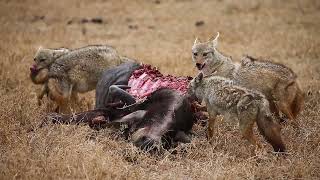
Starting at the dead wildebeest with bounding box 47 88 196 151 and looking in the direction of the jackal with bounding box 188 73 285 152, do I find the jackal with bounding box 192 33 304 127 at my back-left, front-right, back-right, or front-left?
front-left

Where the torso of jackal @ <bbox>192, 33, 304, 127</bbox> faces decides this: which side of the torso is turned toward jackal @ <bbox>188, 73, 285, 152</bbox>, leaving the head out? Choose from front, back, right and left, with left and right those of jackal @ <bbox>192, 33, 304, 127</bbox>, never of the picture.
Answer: left

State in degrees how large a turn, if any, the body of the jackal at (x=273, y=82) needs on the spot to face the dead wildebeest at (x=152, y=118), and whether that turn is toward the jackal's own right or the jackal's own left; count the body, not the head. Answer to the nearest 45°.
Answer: approximately 45° to the jackal's own left

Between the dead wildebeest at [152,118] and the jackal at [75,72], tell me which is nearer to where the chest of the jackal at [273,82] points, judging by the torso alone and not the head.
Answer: the jackal

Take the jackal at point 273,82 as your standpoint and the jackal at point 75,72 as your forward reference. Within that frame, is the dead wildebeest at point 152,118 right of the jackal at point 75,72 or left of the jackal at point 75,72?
left

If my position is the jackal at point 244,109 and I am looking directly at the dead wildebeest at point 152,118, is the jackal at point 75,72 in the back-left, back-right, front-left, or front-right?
front-right

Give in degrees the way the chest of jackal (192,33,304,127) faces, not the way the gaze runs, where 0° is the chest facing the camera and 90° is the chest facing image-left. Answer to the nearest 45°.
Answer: approximately 90°

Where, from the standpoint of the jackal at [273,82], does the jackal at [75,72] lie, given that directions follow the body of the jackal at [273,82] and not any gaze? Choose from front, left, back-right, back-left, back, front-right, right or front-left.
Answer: front
